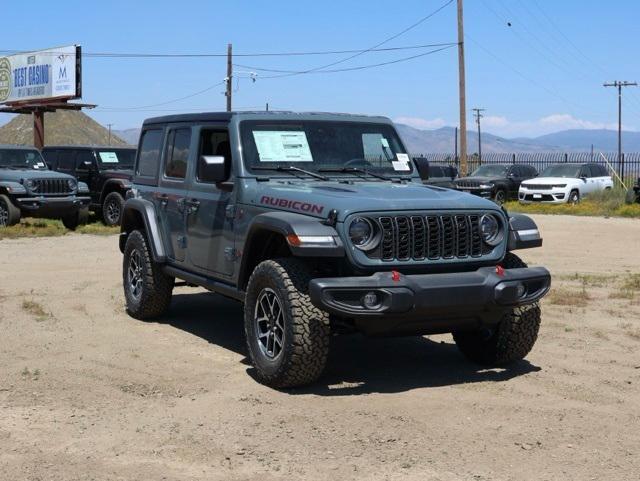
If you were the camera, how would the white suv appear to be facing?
facing the viewer and to the left of the viewer

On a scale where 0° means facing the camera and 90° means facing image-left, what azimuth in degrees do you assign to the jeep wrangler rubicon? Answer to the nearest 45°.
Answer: approximately 315°

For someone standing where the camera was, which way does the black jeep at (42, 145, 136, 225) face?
facing the viewer and to the right of the viewer

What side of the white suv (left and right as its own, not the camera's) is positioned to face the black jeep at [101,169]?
front

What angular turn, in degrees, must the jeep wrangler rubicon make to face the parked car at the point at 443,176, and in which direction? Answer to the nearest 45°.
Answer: approximately 135° to its left

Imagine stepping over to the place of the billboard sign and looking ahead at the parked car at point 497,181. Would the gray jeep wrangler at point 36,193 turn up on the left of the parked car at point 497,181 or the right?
right

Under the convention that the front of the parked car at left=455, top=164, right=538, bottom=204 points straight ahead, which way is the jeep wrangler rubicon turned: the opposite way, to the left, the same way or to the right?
to the left

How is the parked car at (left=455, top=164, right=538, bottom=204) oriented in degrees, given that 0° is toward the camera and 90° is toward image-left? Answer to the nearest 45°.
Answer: approximately 45°

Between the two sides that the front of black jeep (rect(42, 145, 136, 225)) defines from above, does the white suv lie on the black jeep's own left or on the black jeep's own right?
on the black jeep's own left

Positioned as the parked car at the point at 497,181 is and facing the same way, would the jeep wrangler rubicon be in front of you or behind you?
in front

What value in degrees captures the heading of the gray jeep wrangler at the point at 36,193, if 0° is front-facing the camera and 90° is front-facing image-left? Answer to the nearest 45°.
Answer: approximately 315°

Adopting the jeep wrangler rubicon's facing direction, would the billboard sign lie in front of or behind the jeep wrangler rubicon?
behind

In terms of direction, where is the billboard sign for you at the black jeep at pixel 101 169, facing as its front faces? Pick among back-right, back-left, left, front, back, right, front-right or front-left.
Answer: back-left
